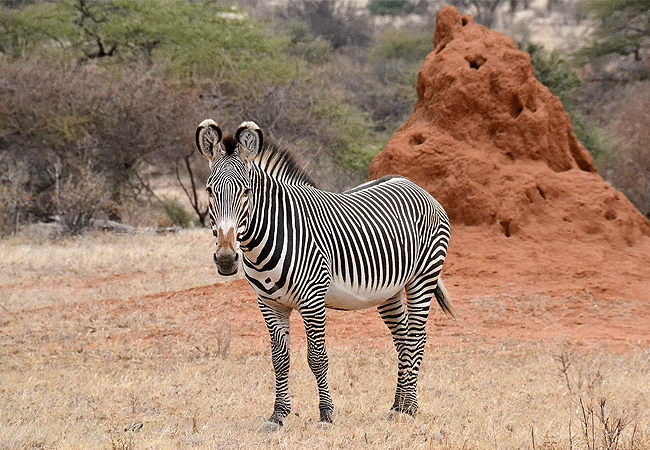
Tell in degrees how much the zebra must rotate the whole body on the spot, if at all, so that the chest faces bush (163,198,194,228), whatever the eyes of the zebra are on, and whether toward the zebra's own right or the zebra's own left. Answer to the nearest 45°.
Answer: approximately 135° to the zebra's own right

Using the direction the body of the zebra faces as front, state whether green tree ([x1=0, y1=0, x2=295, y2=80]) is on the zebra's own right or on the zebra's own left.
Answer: on the zebra's own right

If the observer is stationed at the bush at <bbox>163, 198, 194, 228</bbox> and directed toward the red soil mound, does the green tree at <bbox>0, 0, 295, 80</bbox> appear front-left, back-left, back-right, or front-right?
back-left

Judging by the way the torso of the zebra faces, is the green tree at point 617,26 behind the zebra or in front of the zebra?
behind

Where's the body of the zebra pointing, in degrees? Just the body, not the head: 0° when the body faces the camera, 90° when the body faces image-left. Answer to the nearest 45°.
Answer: approximately 45°

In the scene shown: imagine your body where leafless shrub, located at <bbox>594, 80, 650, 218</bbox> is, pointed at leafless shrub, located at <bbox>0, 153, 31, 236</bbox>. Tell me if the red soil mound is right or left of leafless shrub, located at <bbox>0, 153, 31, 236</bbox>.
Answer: left

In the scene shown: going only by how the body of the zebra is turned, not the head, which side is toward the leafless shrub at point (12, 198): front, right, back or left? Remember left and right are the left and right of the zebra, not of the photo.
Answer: right
